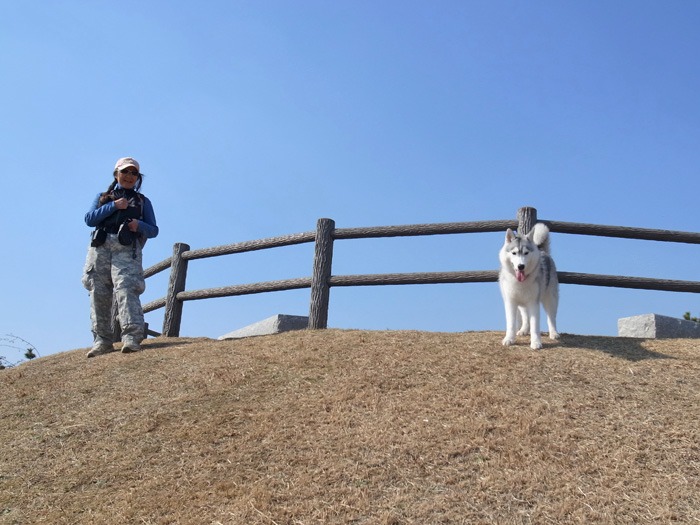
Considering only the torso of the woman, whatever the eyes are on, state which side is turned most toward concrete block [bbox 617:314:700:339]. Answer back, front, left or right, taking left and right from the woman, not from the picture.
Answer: left

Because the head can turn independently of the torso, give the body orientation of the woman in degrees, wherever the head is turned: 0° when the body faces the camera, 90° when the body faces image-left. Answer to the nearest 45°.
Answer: approximately 0°

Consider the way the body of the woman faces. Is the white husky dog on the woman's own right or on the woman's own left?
on the woman's own left

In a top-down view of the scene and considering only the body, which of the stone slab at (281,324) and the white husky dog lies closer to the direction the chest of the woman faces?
the white husky dog

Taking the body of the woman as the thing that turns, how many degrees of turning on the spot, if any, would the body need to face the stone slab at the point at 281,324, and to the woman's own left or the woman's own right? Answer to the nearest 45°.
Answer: approximately 135° to the woman's own left

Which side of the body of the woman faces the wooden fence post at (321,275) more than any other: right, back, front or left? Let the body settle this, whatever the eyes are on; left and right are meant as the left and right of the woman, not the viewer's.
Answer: left
